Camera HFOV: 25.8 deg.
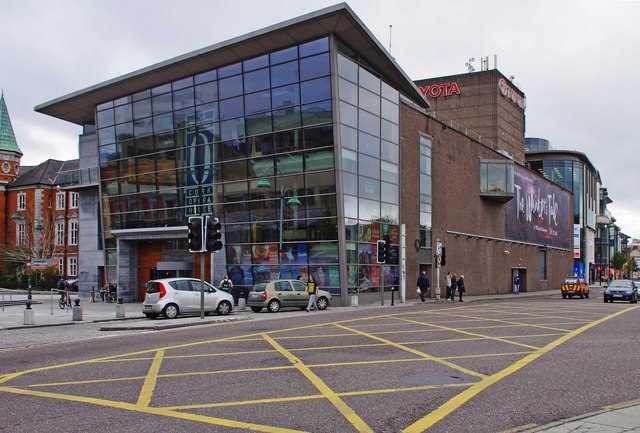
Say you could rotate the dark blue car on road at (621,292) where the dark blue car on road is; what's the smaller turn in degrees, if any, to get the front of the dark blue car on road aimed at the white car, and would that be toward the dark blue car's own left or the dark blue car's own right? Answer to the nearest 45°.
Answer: approximately 45° to the dark blue car's own right

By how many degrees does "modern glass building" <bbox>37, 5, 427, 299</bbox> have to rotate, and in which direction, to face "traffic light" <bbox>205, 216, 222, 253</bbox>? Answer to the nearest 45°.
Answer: approximately 45° to its left

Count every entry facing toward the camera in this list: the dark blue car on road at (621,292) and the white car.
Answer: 1

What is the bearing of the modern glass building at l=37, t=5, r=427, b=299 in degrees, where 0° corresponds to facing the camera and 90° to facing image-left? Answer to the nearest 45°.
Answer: approximately 45°

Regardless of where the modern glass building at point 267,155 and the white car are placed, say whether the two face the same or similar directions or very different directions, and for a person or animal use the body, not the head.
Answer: very different directions
